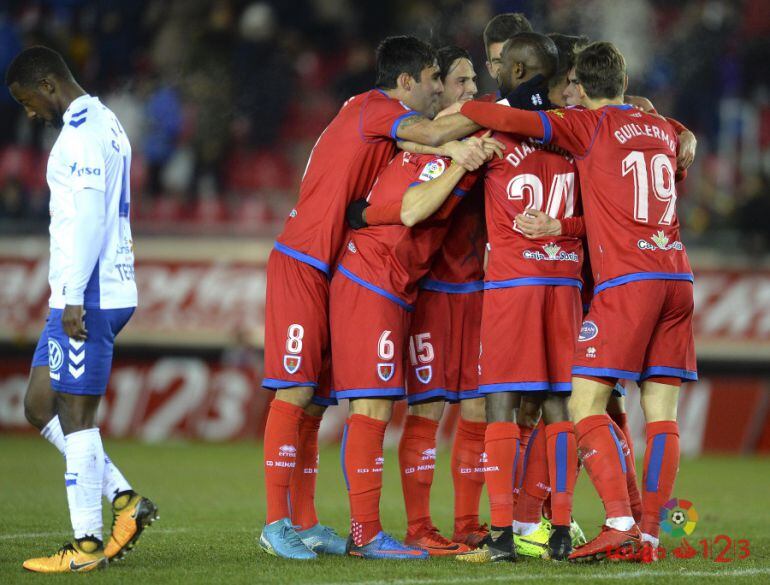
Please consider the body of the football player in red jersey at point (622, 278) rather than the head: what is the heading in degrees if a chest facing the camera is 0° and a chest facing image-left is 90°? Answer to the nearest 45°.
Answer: approximately 135°

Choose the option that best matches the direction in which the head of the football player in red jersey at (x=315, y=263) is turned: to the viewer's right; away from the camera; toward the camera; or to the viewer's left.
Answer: to the viewer's right

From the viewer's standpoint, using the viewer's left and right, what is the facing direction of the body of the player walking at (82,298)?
facing to the left of the viewer

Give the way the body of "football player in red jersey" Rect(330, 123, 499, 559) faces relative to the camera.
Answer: to the viewer's right

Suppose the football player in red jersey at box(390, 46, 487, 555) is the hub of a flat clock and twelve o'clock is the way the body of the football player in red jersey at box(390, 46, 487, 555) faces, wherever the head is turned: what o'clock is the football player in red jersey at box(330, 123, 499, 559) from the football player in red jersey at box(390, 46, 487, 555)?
the football player in red jersey at box(330, 123, 499, 559) is roughly at 3 o'clock from the football player in red jersey at box(390, 46, 487, 555).

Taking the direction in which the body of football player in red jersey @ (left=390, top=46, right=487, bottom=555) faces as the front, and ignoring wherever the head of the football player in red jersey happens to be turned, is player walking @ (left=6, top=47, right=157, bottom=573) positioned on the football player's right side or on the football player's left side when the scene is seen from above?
on the football player's right side

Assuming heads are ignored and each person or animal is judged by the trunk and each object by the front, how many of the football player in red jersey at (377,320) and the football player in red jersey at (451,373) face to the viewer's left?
0

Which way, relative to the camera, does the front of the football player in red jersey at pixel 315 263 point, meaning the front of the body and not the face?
to the viewer's right

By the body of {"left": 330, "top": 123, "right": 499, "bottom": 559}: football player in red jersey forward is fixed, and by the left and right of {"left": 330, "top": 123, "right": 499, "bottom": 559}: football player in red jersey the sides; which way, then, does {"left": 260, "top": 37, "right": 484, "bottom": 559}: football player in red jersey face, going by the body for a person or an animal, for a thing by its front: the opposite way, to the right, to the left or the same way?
the same way

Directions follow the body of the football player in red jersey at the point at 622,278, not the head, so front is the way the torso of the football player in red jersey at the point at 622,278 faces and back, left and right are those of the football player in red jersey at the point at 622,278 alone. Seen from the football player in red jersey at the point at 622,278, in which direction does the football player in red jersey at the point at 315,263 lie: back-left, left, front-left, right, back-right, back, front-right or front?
front-left

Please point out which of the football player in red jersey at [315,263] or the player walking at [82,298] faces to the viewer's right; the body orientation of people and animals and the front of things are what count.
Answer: the football player in red jersey

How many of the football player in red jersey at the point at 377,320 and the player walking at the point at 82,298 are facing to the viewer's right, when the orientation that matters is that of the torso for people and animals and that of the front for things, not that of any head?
1
